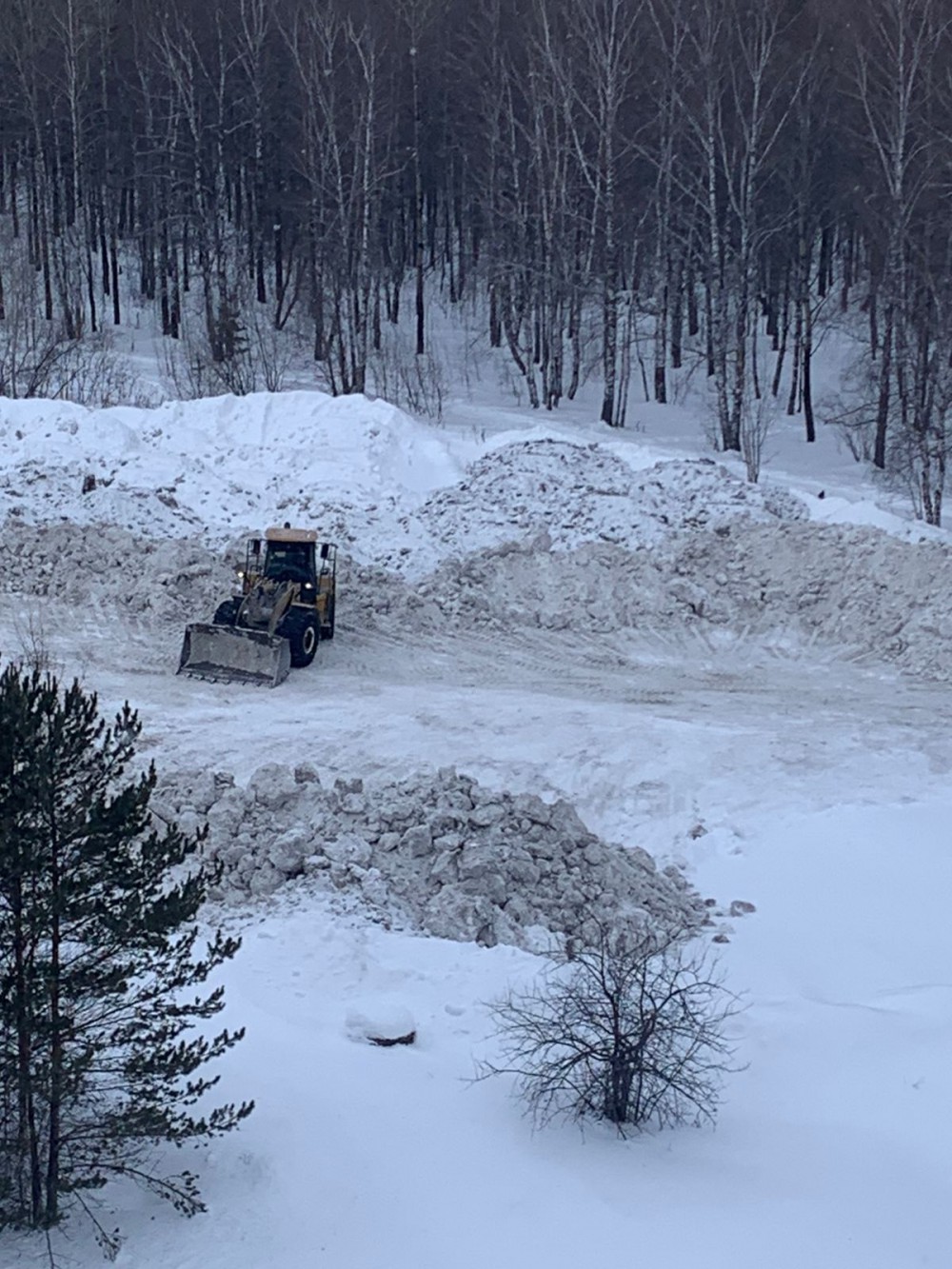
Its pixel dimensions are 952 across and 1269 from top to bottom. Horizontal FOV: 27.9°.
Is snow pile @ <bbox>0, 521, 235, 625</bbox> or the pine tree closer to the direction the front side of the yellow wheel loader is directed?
the pine tree

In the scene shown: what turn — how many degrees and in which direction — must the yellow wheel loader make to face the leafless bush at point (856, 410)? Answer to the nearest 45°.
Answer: approximately 180°

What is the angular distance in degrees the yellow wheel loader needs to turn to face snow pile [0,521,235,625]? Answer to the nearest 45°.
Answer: approximately 90° to its right

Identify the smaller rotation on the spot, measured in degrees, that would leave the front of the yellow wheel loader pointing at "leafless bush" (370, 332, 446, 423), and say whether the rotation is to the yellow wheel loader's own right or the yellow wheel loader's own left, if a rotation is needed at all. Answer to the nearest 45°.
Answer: approximately 135° to the yellow wheel loader's own right

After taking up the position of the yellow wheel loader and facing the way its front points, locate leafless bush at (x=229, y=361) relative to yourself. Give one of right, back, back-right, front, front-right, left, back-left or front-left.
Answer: back-right

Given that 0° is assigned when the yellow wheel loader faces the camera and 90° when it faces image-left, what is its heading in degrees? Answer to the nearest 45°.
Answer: approximately 45°

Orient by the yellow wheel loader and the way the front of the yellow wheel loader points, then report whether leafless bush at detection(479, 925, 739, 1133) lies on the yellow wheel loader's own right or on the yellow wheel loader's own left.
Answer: on the yellow wheel loader's own left

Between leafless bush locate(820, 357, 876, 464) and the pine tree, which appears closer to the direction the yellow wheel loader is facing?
the pine tree

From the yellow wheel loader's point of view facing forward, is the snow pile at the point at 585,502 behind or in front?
behind
